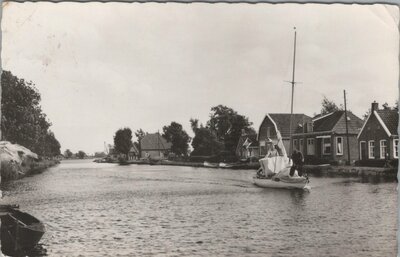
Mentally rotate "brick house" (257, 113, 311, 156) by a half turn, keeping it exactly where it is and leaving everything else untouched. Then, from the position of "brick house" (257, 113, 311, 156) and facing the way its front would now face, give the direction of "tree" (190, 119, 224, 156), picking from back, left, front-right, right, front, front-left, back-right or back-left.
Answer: back-left

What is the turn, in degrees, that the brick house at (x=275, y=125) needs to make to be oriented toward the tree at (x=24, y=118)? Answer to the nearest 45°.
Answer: approximately 45° to its right

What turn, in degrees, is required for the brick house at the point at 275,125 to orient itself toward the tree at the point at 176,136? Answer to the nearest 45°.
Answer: approximately 45° to its right

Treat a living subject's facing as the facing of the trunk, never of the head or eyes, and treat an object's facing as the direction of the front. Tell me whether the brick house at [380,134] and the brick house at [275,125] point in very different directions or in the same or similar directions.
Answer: same or similar directions

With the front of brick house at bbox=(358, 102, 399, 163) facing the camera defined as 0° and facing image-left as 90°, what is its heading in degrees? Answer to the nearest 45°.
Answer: approximately 45°

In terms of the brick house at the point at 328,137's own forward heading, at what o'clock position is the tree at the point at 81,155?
The tree is roughly at 3 o'clock from the brick house.

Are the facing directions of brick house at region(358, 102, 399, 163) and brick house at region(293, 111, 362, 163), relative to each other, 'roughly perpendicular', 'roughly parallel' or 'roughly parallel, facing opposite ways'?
roughly parallel

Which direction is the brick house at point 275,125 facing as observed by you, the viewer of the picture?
facing the viewer and to the left of the viewer

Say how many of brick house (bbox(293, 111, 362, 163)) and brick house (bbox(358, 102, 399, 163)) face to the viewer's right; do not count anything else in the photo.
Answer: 0

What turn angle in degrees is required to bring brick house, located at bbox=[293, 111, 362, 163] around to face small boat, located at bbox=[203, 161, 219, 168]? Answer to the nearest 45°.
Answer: approximately 45° to its right

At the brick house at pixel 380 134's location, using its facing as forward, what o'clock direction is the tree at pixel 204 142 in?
The tree is roughly at 1 o'clock from the brick house.
